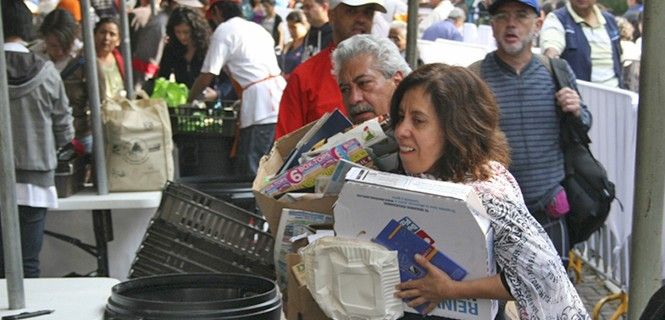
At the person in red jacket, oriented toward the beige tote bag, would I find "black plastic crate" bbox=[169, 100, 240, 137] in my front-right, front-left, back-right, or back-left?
front-right

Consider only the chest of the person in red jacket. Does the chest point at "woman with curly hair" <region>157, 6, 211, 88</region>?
no

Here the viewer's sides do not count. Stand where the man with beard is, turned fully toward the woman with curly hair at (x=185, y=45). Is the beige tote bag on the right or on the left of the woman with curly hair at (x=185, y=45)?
left

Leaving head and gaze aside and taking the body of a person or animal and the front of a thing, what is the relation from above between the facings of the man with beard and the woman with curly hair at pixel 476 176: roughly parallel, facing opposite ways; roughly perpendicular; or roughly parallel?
roughly perpendicular

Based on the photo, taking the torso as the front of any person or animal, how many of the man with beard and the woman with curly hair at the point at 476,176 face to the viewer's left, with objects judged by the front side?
1

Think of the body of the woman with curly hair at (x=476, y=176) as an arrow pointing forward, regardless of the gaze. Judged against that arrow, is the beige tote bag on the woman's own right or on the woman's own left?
on the woman's own right

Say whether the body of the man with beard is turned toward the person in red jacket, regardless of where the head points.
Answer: no

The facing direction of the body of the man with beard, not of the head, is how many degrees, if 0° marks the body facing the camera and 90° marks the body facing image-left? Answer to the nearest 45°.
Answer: approximately 0°

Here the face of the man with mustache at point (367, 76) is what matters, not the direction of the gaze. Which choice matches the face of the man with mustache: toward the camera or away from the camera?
toward the camera

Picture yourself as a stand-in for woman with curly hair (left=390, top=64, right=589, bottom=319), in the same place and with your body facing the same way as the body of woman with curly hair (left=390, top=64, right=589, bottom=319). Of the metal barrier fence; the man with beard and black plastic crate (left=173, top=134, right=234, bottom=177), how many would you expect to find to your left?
0

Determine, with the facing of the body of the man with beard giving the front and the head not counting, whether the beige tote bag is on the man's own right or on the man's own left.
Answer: on the man's own right

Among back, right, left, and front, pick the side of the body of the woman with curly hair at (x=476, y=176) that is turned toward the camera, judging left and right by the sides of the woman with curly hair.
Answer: left

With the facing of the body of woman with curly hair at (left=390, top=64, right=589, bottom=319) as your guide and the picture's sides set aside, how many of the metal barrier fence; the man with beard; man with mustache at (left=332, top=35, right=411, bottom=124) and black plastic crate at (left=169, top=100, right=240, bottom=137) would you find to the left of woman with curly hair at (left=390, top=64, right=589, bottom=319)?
0

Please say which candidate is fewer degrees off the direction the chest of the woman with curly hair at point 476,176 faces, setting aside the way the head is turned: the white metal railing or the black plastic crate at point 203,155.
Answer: the black plastic crate

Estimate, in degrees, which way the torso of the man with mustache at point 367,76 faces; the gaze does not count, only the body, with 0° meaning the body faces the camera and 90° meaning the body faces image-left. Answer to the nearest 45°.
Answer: approximately 45°
